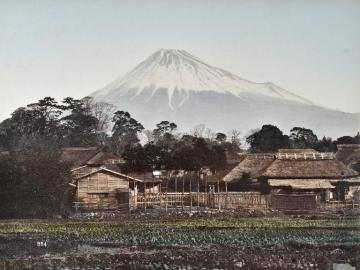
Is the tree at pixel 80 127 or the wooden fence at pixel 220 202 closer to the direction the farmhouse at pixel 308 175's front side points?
the wooden fence

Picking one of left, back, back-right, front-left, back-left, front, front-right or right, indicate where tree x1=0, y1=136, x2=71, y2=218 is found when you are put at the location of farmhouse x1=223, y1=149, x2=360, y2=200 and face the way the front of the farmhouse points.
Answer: front-right

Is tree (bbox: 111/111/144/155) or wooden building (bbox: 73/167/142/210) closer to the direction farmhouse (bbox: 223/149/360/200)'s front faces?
the wooden building

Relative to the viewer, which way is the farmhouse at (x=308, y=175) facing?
toward the camera

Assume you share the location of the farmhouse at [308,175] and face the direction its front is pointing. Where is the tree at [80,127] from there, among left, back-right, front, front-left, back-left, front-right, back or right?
right

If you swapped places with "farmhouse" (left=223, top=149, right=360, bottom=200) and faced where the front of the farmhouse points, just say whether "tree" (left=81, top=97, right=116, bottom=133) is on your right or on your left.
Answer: on your right

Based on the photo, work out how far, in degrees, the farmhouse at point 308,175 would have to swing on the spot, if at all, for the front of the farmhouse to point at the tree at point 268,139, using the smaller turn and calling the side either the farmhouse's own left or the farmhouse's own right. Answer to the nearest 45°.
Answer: approximately 135° to the farmhouse's own right

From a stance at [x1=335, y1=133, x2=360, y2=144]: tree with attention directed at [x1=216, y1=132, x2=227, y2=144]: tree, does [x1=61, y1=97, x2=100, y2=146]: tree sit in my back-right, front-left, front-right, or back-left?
front-left

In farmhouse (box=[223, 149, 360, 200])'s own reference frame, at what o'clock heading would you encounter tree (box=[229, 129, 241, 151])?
The tree is roughly at 5 o'clock from the farmhouse.

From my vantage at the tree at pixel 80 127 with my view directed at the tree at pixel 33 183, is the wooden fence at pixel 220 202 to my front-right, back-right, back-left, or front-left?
front-left

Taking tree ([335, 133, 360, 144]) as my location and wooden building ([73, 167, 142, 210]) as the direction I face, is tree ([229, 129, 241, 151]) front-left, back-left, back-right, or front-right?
front-right
